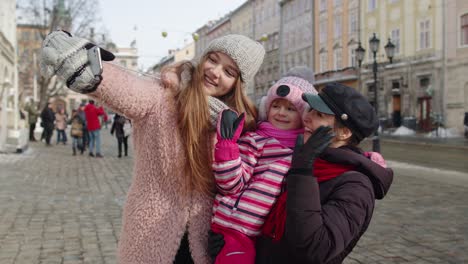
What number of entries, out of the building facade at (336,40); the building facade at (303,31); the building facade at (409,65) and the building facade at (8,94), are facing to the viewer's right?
1

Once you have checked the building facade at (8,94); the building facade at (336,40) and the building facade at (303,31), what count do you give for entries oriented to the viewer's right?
1

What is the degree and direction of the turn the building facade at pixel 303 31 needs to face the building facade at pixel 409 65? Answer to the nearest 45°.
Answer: approximately 90° to its left

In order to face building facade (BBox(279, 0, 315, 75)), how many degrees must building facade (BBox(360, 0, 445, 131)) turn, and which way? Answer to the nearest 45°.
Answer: approximately 90° to its right

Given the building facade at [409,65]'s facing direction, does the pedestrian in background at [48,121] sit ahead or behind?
ahead

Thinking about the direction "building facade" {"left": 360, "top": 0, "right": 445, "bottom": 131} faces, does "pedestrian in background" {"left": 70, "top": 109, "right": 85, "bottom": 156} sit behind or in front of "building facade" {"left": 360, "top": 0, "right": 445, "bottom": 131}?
in front

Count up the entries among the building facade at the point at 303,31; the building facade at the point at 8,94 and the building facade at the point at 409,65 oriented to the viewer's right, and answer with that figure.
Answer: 1

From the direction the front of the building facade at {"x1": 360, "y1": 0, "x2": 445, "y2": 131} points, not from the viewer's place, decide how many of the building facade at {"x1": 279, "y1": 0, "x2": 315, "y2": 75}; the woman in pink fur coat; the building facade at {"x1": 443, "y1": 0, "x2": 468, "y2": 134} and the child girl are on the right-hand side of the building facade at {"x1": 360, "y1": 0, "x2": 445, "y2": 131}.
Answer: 1

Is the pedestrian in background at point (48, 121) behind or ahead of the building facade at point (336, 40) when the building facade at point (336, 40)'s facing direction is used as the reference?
ahead

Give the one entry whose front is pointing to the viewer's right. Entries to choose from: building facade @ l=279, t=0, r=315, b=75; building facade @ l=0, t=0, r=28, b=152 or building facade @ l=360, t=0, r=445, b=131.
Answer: building facade @ l=0, t=0, r=28, b=152

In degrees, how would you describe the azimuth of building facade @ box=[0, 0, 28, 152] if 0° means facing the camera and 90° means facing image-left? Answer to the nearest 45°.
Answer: approximately 270°

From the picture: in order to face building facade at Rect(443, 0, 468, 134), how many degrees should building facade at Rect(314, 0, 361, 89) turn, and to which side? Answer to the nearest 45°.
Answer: approximately 90° to its left

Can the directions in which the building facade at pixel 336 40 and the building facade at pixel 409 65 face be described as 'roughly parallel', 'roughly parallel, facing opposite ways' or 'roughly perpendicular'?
roughly parallel

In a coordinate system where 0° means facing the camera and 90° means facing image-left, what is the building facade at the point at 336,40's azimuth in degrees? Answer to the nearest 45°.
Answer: approximately 45°

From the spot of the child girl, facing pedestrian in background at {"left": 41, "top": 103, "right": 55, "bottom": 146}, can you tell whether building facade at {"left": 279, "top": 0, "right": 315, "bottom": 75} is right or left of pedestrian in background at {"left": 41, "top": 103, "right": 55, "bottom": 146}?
right

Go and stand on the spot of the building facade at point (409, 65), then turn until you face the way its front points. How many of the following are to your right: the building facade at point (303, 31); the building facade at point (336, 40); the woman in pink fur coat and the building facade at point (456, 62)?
2
